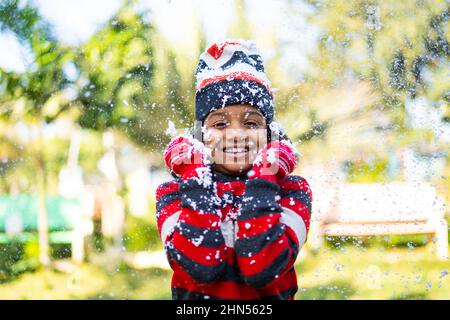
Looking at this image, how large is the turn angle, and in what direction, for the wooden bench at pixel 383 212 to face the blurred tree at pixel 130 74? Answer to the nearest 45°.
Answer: approximately 90° to its right

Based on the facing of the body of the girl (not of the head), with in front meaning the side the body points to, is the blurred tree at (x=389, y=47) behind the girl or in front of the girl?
behind

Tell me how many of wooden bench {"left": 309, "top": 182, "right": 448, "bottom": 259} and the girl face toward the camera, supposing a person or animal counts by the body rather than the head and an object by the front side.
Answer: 2

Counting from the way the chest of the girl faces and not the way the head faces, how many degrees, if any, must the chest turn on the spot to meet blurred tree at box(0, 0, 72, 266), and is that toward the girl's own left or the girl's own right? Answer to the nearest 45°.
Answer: approximately 135° to the girl's own right

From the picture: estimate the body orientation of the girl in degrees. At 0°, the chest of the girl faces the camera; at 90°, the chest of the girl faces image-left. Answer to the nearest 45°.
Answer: approximately 0°

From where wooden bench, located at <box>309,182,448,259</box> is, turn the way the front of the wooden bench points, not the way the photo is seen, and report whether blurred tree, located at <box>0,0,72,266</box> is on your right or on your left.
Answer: on your right

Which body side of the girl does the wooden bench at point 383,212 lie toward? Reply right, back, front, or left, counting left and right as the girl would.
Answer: back

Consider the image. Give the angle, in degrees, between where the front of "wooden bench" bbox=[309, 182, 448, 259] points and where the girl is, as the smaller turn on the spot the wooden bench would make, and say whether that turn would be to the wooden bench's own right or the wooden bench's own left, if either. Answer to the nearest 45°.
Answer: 0° — it already faces them
